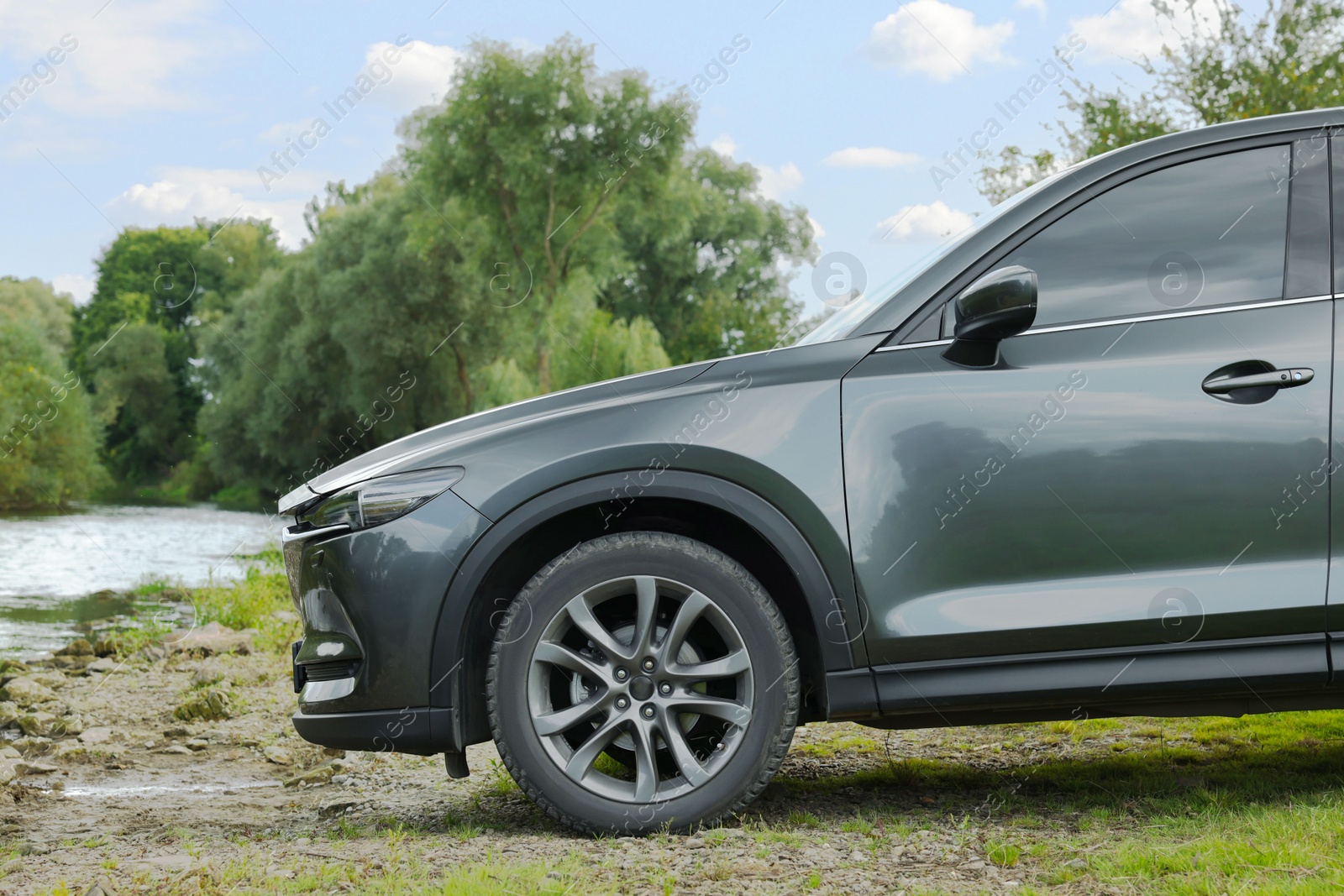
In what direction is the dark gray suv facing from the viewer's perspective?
to the viewer's left

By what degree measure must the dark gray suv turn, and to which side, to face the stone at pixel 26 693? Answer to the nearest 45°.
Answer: approximately 45° to its right

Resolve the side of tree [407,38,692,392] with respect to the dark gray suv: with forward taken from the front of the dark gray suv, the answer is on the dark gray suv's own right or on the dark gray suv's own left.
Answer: on the dark gray suv's own right

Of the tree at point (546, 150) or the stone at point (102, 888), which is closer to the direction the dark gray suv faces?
the stone

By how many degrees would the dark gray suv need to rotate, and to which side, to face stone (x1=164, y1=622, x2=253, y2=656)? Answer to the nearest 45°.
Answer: approximately 45° to its right

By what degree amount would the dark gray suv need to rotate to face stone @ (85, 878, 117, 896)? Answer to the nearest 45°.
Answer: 0° — it already faces it

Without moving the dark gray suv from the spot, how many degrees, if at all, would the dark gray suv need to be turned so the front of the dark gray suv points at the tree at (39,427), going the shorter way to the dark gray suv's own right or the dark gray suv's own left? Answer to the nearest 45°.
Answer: approximately 45° to the dark gray suv's own right
